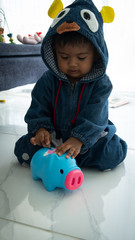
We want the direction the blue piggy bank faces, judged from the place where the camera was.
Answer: facing the viewer and to the right of the viewer
